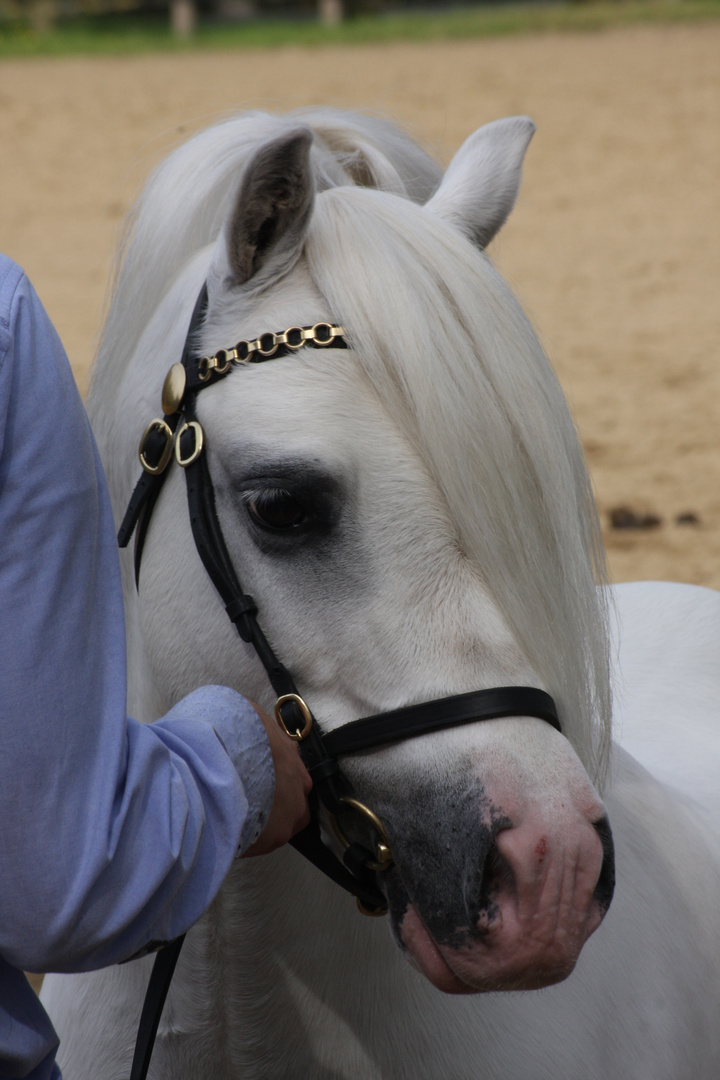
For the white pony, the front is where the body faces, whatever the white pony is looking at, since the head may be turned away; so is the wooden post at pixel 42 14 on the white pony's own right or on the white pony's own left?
on the white pony's own right

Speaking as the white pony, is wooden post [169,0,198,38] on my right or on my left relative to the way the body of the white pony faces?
on my right

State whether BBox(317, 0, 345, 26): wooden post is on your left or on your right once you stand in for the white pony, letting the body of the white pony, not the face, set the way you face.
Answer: on your right

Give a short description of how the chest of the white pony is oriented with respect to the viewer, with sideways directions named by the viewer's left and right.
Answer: facing the viewer and to the left of the viewer

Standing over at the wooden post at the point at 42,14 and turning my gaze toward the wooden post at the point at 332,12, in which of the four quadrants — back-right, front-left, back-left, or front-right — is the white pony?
front-right
